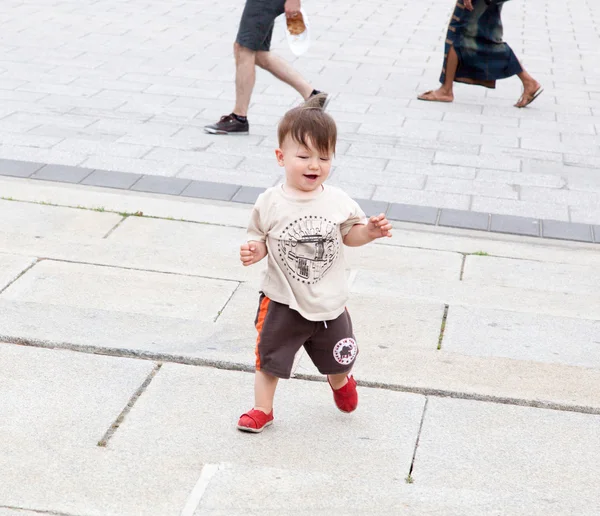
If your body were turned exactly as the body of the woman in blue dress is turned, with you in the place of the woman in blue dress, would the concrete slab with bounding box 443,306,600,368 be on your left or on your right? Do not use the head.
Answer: on your left

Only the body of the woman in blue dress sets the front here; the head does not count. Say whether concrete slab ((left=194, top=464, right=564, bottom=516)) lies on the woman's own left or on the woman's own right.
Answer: on the woman's own left

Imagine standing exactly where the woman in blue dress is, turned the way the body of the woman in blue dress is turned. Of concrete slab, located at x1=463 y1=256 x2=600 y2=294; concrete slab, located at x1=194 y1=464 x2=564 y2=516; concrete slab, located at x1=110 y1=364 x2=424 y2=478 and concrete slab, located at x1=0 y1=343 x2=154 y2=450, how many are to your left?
4

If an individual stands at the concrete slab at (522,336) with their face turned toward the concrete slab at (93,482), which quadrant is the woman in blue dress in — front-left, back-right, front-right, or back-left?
back-right

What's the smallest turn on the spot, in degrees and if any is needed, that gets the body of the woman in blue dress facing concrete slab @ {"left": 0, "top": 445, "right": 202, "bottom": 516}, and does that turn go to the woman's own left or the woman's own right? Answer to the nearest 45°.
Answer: approximately 90° to the woman's own left

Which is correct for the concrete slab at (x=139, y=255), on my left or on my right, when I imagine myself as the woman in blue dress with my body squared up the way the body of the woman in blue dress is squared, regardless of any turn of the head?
on my left

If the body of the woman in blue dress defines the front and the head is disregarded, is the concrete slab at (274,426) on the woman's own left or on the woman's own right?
on the woman's own left

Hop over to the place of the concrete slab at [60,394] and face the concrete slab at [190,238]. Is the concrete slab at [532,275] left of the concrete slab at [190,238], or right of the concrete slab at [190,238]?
right

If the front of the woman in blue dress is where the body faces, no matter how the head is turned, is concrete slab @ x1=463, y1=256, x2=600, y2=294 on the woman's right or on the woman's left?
on the woman's left

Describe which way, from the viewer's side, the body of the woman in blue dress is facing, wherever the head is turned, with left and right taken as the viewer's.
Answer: facing to the left of the viewer
